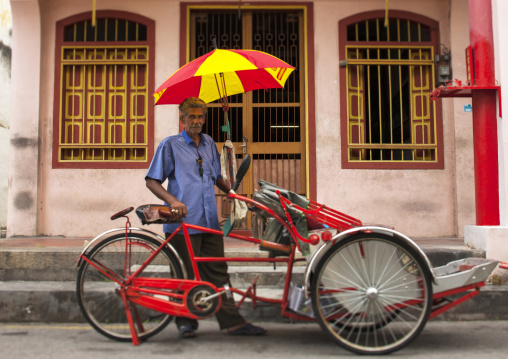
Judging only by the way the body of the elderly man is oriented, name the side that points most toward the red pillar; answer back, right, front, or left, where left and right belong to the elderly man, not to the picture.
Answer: left

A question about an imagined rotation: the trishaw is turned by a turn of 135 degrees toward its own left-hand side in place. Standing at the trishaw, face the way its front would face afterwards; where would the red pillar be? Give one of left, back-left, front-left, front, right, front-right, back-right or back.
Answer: right

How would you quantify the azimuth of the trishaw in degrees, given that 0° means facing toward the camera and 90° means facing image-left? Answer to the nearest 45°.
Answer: approximately 270°

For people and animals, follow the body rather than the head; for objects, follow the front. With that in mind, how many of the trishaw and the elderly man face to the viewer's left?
0

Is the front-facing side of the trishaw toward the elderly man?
no

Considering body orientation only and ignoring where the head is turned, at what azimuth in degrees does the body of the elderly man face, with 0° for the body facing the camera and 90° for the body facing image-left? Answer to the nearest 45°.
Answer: approximately 315°

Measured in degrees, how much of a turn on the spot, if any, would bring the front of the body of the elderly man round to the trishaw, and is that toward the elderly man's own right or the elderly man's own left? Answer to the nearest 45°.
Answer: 0° — they already face it
